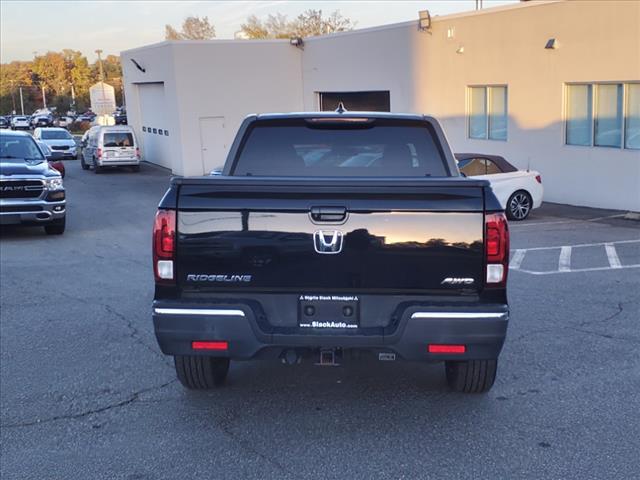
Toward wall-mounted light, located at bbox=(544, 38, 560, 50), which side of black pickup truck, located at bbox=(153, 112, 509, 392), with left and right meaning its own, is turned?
front

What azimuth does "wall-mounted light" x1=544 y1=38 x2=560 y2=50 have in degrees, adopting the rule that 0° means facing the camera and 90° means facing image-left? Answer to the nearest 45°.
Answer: approximately 45°

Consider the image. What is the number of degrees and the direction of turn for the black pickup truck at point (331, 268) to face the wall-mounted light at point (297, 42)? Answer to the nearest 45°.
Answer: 0° — it already faces it

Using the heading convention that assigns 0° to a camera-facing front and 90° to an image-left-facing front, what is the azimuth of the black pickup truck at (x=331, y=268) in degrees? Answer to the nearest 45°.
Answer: approximately 180°

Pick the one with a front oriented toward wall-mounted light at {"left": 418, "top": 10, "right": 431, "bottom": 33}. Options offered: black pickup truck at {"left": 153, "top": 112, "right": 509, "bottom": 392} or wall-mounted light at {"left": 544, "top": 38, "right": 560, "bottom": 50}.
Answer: the black pickup truck

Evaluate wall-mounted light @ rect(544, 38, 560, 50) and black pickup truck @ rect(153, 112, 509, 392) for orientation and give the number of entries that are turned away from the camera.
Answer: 1

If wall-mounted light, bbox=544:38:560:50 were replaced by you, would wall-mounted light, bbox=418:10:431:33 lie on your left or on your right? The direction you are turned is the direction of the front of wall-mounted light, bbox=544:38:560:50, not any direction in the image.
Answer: on your right

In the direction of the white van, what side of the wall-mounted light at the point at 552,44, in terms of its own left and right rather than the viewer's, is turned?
right

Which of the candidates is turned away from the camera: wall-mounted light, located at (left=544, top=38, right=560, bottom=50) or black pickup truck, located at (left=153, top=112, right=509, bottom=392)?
the black pickup truck

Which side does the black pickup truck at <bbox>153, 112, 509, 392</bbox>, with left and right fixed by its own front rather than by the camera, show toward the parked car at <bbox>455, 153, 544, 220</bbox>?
front
